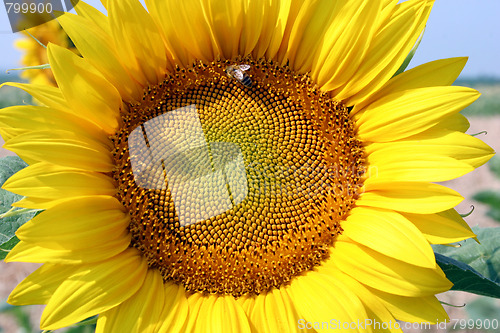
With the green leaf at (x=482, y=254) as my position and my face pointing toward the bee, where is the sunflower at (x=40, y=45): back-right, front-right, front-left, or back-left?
front-right

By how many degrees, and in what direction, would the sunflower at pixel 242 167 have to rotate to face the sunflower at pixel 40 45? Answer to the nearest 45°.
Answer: approximately 135° to its right

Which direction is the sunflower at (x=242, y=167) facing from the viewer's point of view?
toward the camera

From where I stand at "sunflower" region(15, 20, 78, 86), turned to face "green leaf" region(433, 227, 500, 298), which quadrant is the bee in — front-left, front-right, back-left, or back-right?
front-right

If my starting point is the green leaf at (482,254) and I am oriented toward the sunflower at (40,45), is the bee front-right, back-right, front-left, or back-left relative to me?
front-left

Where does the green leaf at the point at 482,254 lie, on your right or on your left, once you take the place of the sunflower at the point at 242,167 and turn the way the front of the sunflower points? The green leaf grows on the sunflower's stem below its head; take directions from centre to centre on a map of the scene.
on your left
